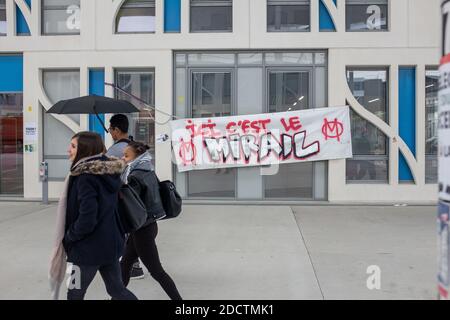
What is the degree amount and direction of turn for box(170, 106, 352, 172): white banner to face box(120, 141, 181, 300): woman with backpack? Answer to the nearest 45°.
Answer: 0° — it already faces them

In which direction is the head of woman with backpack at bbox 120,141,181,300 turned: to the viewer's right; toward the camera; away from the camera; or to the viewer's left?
to the viewer's left

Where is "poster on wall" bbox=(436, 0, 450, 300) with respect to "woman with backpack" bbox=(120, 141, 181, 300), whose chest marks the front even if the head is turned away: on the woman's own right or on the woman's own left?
on the woman's own left

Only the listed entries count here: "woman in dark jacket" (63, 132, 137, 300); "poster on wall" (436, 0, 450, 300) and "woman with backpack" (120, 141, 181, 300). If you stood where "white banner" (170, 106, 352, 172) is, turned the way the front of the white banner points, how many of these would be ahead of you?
3

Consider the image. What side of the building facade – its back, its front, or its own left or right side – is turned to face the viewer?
front

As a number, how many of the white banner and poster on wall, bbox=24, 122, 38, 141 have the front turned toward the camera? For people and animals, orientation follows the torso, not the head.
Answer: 2

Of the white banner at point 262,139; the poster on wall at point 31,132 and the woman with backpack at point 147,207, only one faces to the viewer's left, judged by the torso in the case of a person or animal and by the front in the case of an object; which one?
the woman with backpack

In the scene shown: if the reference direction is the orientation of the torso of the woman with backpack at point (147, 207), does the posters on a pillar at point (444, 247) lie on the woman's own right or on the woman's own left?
on the woman's own left

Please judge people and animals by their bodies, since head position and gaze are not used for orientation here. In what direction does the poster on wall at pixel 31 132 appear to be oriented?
toward the camera

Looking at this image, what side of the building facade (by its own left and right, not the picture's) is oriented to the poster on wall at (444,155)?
front

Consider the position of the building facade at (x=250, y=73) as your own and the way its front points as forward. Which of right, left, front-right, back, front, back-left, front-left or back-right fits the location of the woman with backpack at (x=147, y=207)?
front

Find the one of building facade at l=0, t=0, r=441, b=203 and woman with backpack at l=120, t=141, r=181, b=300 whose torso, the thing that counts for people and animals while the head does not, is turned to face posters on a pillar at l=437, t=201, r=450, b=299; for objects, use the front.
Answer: the building facade

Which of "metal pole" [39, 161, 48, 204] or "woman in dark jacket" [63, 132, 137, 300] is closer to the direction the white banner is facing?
the woman in dark jacket

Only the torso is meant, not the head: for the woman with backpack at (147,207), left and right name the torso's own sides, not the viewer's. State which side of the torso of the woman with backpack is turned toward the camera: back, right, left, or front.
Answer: left
